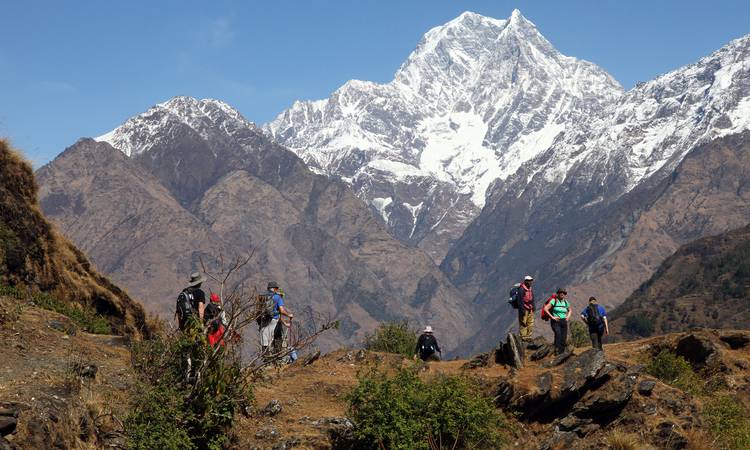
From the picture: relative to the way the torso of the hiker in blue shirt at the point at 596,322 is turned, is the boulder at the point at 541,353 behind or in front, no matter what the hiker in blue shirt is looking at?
behind

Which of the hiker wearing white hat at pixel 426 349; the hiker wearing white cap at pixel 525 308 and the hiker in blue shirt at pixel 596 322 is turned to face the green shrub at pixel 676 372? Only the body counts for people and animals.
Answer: the hiker wearing white cap

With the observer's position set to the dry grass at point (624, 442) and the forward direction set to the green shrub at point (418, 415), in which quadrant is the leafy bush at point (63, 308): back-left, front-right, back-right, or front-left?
front-right

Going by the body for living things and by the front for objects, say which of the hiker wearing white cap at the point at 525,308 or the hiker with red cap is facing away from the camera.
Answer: the hiker with red cap

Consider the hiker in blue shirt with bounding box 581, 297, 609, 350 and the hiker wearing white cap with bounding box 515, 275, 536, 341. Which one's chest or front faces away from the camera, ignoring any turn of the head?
the hiker in blue shirt

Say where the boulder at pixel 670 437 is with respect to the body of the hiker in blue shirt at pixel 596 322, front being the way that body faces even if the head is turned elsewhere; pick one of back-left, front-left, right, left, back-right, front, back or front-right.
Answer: back

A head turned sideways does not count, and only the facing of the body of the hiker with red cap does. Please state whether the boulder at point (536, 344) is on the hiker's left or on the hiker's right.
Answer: on the hiker's right

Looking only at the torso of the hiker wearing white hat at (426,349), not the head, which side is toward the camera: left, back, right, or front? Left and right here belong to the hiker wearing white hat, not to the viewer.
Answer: back

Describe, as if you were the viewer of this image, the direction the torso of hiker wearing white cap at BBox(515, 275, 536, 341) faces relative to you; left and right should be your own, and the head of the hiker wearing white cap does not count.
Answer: facing the viewer and to the right of the viewer

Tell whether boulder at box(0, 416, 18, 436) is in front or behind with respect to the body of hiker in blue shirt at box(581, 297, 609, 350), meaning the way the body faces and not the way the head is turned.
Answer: behind

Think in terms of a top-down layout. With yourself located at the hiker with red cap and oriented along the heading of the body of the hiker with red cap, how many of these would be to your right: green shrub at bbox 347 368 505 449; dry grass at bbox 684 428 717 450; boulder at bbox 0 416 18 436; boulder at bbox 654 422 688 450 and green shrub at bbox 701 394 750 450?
4

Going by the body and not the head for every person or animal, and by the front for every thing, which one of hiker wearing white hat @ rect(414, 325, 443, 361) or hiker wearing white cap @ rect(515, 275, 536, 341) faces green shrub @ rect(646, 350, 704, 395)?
the hiker wearing white cap

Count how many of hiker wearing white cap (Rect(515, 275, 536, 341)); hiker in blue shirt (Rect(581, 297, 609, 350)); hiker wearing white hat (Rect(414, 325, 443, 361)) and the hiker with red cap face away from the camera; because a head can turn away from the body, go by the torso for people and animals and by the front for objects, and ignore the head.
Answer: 3

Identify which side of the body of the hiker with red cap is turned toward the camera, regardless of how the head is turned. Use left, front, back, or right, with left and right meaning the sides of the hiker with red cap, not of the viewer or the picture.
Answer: back

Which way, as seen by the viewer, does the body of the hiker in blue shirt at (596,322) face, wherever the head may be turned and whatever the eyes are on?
away from the camera
